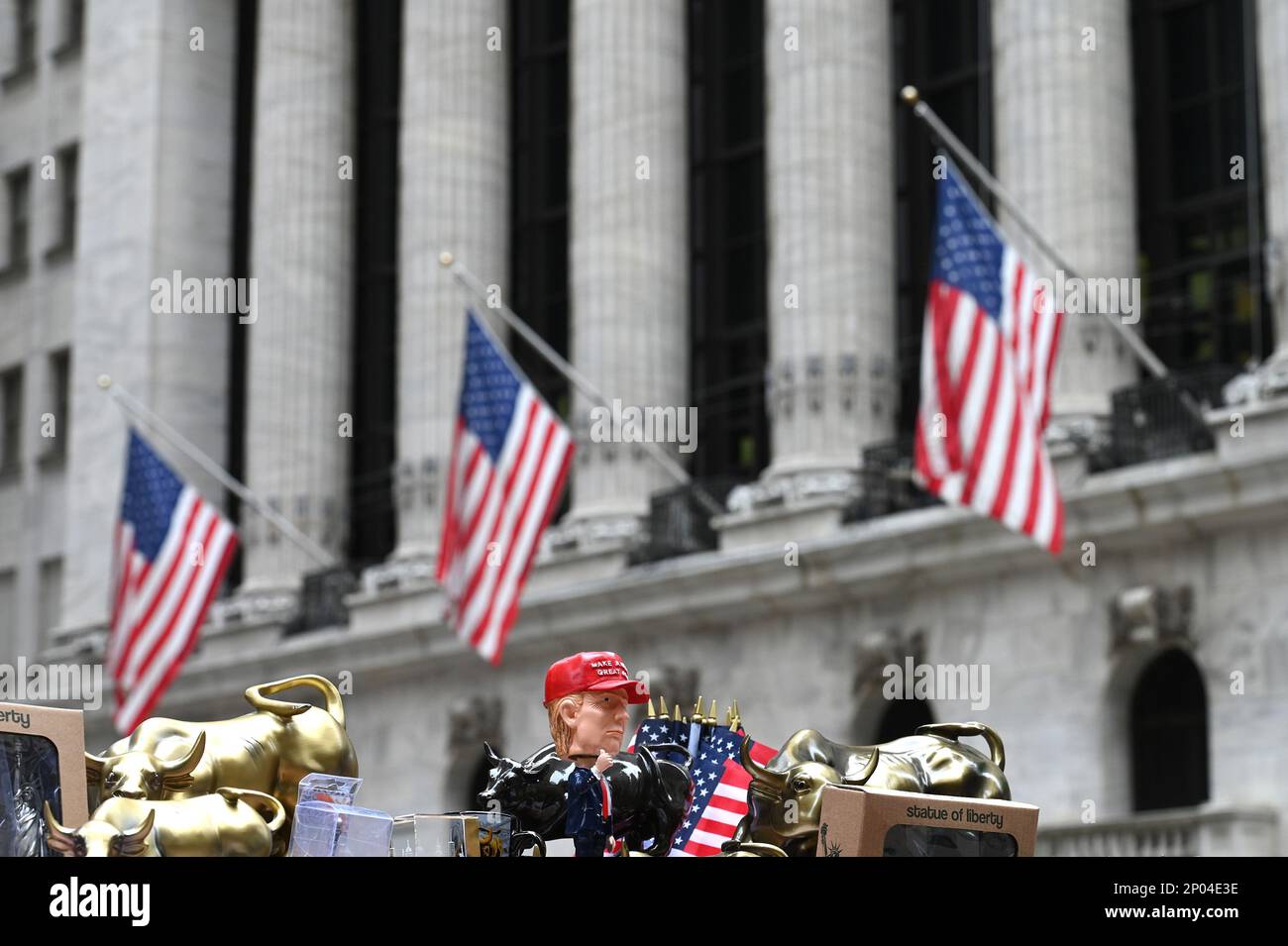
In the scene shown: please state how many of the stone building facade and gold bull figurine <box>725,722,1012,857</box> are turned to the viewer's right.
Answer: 0

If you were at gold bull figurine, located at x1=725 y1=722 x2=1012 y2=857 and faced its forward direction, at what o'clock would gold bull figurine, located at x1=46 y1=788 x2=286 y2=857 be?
gold bull figurine, located at x1=46 y1=788 x2=286 y2=857 is roughly at 12 o'clock from gold bull figurine, located at x1=725 y1=722 x2=1012 y2=857.

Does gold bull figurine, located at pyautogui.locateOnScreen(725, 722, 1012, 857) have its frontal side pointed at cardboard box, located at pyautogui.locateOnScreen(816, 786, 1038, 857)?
no

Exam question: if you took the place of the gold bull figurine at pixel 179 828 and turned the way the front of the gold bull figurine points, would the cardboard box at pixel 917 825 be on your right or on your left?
on your left

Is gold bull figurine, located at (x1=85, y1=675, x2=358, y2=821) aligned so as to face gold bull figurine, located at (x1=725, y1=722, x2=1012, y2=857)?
no

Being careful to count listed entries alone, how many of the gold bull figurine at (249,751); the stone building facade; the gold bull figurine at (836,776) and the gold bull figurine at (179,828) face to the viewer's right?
0

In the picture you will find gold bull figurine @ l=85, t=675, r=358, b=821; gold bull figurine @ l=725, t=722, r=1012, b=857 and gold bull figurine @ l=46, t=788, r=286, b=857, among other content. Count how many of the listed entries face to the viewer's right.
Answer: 0

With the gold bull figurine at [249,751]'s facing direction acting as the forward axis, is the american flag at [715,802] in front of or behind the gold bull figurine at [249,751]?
behind

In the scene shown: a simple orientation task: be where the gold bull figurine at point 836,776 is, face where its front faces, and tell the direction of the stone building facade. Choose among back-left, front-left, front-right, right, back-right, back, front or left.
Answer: back-right

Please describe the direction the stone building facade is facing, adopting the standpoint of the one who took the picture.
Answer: facing the viewer and to the left of the viewer

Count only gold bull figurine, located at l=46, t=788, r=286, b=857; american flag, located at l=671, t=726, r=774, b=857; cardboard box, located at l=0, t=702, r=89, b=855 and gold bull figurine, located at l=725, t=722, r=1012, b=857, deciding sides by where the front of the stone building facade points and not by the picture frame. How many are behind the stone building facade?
0

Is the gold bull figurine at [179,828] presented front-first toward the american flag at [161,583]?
no

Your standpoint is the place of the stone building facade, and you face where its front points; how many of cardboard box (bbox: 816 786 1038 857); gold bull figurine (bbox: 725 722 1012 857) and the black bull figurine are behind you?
0

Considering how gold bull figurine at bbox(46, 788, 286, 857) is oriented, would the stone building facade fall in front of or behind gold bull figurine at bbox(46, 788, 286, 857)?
behind

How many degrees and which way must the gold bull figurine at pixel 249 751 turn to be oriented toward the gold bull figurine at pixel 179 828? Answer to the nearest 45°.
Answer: approximately 45° to its left

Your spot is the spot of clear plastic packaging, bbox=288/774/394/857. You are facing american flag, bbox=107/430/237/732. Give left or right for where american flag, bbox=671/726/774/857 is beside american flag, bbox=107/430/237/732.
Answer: right

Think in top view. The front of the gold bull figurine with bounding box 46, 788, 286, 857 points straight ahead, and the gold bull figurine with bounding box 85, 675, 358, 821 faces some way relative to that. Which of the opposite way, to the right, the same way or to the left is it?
the same way

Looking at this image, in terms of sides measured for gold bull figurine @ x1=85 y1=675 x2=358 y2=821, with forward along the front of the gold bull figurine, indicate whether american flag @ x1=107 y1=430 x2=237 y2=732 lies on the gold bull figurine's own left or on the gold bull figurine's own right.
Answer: on the gold bull figurine's own right

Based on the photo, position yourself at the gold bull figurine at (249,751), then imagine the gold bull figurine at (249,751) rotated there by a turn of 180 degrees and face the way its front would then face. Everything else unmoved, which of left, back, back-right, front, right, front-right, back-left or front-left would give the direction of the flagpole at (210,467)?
front-left

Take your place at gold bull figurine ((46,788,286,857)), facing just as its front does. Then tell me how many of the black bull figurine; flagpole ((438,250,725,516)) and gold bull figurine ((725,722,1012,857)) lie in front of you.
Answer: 0
